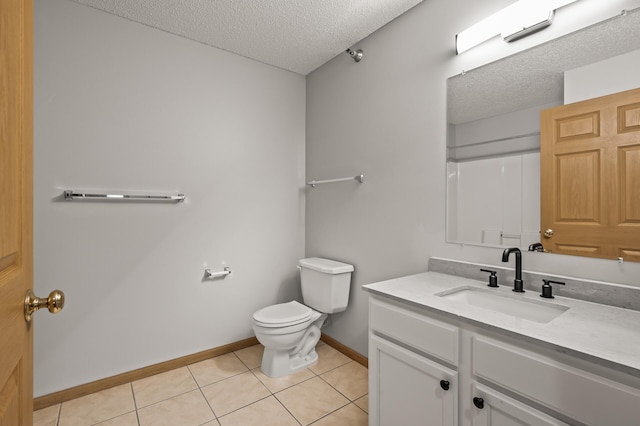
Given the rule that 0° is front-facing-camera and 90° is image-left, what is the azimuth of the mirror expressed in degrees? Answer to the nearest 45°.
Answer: approximately 45°

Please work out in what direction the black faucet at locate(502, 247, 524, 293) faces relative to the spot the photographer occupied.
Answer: facing the viewer and to the left of the viewer

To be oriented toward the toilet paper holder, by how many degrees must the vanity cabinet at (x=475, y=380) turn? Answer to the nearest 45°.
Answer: approximately 45° to its right

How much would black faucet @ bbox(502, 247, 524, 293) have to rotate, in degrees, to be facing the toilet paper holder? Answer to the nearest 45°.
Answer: approximately 45° to its right

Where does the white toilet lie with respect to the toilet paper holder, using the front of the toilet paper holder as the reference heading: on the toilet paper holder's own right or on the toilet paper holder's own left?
on the toilet paper holder's own left

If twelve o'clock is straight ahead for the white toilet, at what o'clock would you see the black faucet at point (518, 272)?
The black faucet is roughly at 9 o'clock from the white toilet.

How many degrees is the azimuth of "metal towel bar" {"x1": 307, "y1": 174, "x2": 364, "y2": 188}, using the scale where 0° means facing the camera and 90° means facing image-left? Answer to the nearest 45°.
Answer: approximately 45°

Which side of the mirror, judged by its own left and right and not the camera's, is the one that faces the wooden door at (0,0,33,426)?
front

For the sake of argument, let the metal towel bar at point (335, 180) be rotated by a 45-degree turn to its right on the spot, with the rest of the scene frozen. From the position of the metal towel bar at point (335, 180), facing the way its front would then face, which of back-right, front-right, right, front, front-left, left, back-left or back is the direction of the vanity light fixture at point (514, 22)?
back-left

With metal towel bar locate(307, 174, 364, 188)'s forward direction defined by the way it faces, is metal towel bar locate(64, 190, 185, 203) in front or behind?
in front

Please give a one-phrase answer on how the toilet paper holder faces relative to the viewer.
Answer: facing the viewer

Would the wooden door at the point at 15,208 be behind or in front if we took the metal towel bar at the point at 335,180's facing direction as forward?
in front
